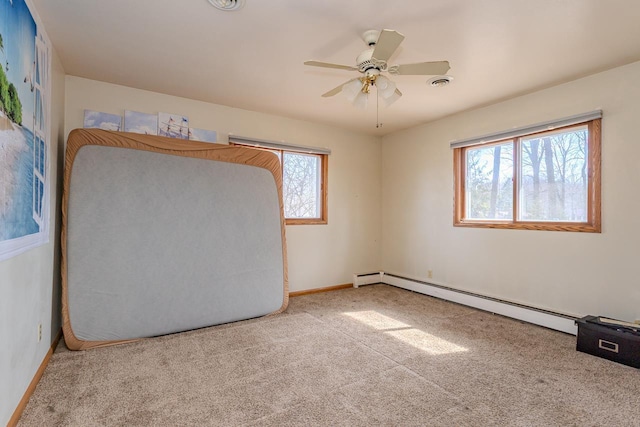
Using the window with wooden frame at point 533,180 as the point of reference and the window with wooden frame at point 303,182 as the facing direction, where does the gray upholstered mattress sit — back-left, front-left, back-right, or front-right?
front-left

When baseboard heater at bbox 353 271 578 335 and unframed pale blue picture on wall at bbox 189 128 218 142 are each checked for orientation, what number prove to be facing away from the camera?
0

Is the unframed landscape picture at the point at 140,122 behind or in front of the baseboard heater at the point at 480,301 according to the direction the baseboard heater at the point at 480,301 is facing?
in front

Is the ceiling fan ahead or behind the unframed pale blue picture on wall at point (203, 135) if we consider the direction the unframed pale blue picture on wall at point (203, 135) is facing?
ahead

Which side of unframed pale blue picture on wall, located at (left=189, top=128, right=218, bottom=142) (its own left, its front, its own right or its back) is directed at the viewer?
front

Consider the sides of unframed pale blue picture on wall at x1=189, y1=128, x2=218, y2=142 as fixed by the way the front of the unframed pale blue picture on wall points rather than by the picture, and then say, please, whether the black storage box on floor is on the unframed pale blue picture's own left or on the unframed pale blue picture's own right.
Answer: on the unframed pale blue picture's own left

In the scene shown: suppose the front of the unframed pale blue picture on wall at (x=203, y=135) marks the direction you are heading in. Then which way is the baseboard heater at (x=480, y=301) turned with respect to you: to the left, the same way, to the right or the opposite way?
to the right

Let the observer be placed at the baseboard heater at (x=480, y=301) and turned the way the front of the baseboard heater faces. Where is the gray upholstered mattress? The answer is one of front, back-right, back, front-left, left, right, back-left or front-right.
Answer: front

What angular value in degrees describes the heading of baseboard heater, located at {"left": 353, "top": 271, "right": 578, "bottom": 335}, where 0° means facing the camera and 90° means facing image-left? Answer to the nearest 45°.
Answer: approximately 45°
